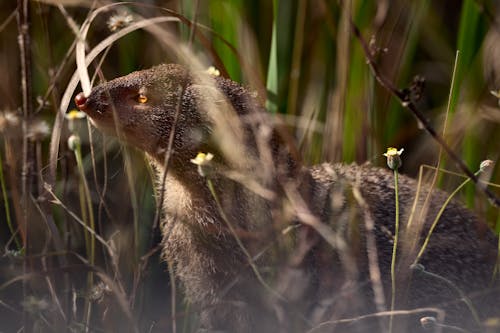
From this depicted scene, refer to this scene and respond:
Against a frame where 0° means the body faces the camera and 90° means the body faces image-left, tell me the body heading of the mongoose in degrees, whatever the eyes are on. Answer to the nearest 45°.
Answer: approximately 90°
